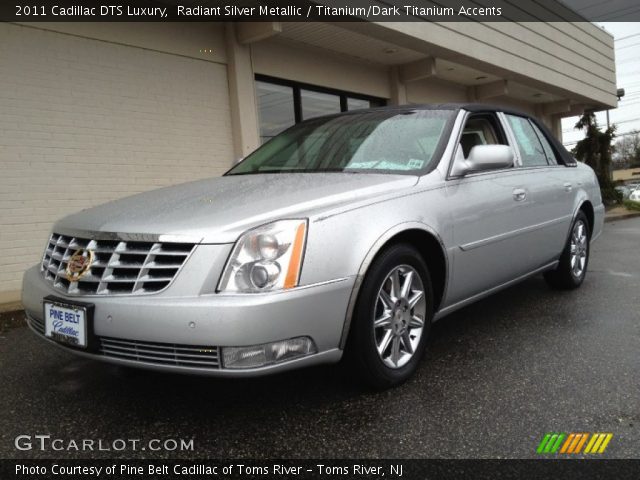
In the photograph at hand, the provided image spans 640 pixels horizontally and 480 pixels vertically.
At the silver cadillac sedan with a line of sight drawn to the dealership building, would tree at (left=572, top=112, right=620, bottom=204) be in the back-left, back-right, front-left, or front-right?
front-right

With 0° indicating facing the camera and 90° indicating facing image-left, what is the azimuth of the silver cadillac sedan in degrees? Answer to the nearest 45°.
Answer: approximately 45°

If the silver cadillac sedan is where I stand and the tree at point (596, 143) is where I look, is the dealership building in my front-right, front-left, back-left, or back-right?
front-left

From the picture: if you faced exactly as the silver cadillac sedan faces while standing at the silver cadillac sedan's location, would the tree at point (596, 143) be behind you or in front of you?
behind
